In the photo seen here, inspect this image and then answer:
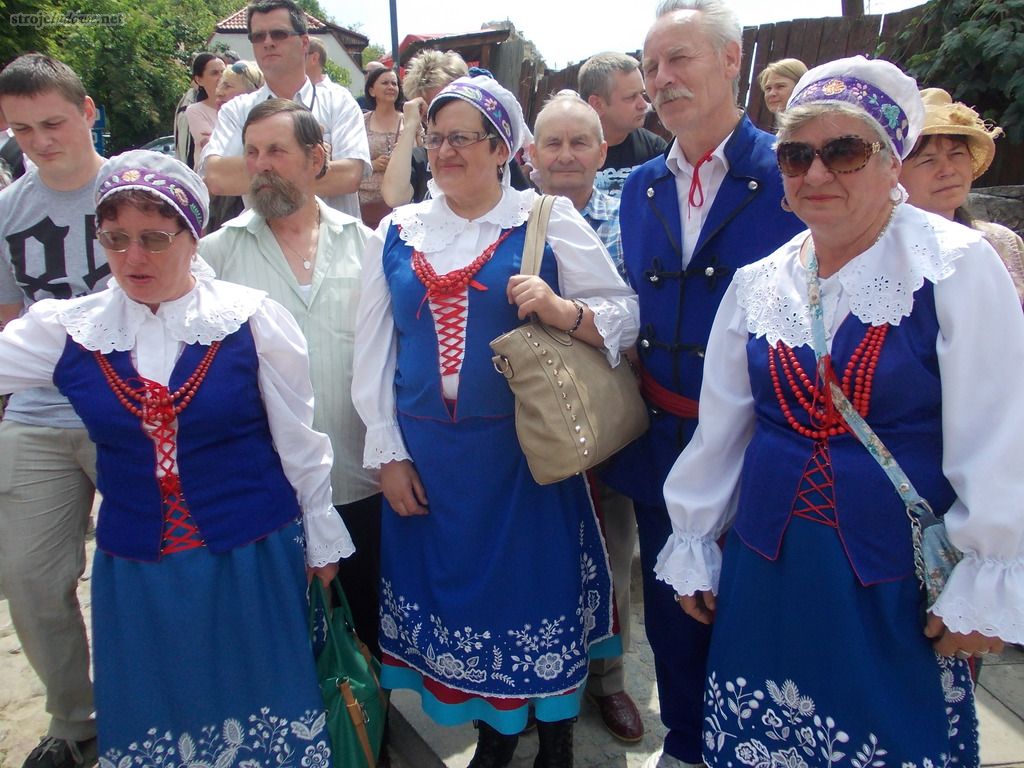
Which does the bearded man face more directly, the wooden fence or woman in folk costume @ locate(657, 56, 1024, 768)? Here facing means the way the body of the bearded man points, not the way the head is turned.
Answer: the woman in folk costume

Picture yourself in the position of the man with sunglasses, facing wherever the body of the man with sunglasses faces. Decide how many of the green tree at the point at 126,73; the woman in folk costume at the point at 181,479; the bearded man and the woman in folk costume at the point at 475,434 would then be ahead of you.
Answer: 3

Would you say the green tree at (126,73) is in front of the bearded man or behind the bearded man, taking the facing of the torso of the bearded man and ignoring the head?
behind

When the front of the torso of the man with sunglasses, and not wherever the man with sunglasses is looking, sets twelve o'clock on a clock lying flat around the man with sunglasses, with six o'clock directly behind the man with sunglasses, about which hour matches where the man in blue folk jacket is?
The man in blue folk jacket is roughly at 11 o'clock from the man with sunglasses.

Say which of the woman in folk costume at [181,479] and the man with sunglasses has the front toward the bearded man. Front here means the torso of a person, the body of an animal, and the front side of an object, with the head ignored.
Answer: the man with sunglasses

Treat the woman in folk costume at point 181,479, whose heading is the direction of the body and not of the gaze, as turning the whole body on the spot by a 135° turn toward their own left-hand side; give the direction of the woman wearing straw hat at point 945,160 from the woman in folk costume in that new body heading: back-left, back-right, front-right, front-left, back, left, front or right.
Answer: front-right

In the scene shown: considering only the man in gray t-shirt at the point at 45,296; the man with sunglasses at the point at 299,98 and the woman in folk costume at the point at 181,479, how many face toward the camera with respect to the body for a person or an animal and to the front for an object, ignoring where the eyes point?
3

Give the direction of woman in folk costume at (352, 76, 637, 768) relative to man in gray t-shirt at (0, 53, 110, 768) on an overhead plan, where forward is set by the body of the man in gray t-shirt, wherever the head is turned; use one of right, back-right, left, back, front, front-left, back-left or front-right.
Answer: front-left

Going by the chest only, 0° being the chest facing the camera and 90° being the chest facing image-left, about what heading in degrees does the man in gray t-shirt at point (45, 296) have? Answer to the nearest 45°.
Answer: approximately 0°
